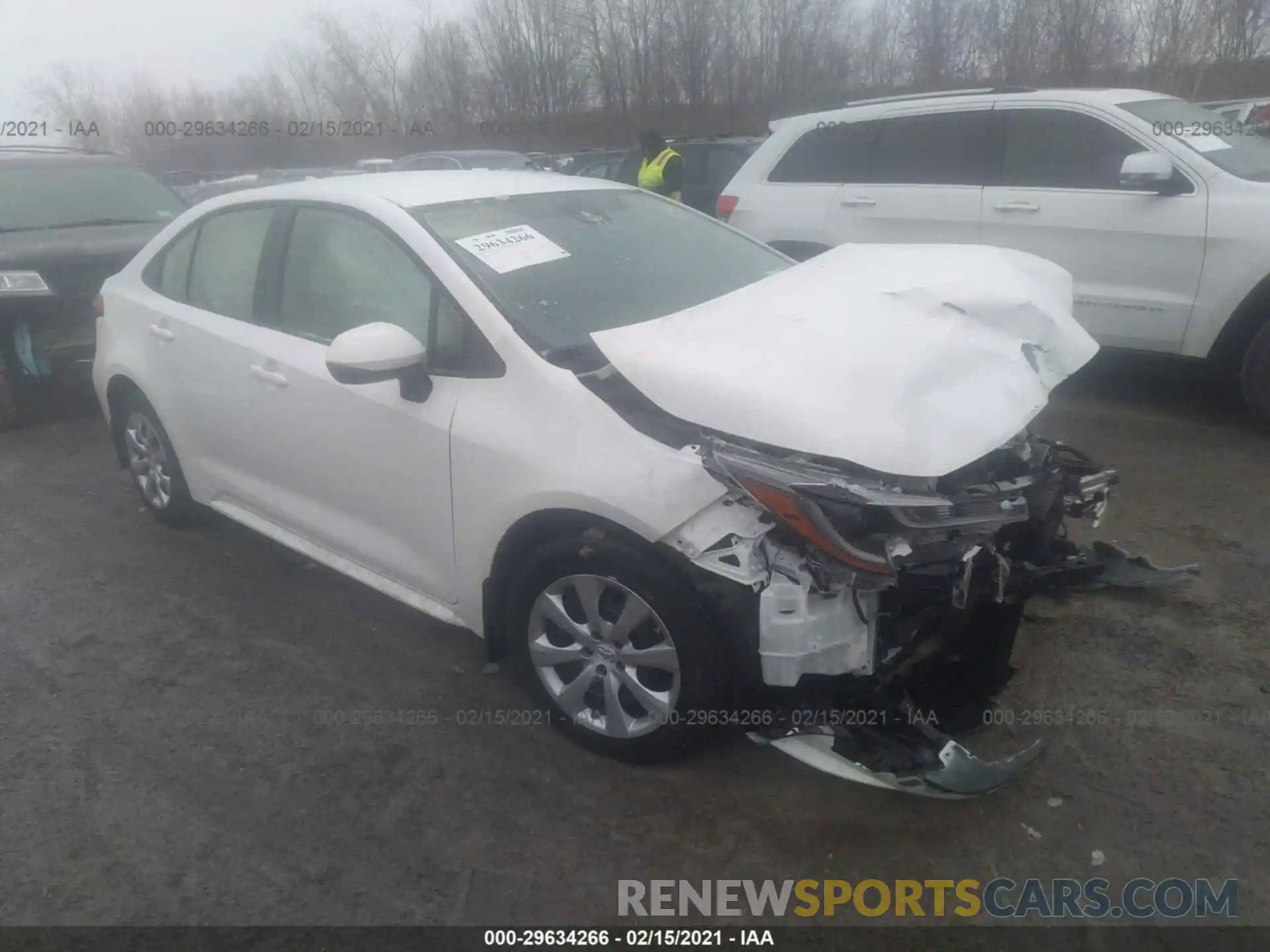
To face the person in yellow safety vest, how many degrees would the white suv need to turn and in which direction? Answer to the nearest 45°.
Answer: approximately 180°

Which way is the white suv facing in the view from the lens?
facing the viewer and to the right of the viewer

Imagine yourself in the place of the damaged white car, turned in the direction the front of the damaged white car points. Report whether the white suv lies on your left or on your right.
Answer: on your left

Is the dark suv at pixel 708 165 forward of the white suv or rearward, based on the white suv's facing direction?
rearward

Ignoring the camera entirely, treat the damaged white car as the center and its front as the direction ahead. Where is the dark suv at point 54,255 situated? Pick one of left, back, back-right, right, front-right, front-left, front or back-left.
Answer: back

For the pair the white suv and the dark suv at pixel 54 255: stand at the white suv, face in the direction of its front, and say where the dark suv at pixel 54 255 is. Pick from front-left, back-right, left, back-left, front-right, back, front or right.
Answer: back-right
